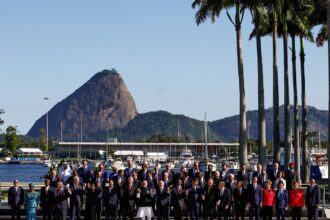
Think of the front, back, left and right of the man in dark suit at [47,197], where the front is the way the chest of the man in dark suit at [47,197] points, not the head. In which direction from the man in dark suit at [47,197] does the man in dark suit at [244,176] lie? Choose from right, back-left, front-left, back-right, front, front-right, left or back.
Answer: left

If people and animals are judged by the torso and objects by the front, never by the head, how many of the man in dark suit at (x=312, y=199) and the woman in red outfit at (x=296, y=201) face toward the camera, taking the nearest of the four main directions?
2

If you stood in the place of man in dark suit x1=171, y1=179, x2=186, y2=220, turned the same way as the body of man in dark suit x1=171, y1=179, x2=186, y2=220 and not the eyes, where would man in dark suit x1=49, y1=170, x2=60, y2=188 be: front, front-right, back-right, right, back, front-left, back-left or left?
right

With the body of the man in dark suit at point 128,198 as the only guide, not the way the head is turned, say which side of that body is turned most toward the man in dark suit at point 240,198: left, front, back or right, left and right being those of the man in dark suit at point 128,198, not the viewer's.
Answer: left

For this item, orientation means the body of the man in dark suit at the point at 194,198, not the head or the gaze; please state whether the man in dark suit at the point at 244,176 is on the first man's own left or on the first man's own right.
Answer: on the first man's own left

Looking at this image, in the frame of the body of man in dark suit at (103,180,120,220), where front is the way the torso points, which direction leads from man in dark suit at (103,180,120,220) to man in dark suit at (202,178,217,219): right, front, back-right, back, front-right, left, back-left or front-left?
left

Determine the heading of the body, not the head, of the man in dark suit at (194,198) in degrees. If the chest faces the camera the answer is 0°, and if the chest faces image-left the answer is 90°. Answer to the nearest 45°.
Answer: approximately 0°

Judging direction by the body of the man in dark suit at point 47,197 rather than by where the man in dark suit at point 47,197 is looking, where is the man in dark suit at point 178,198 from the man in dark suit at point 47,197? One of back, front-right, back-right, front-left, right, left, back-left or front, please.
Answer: left

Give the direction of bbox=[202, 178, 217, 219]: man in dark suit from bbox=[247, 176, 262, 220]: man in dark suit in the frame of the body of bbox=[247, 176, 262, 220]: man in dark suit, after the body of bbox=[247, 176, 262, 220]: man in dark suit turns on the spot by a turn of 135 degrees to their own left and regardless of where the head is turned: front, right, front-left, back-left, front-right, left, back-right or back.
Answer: back-left
